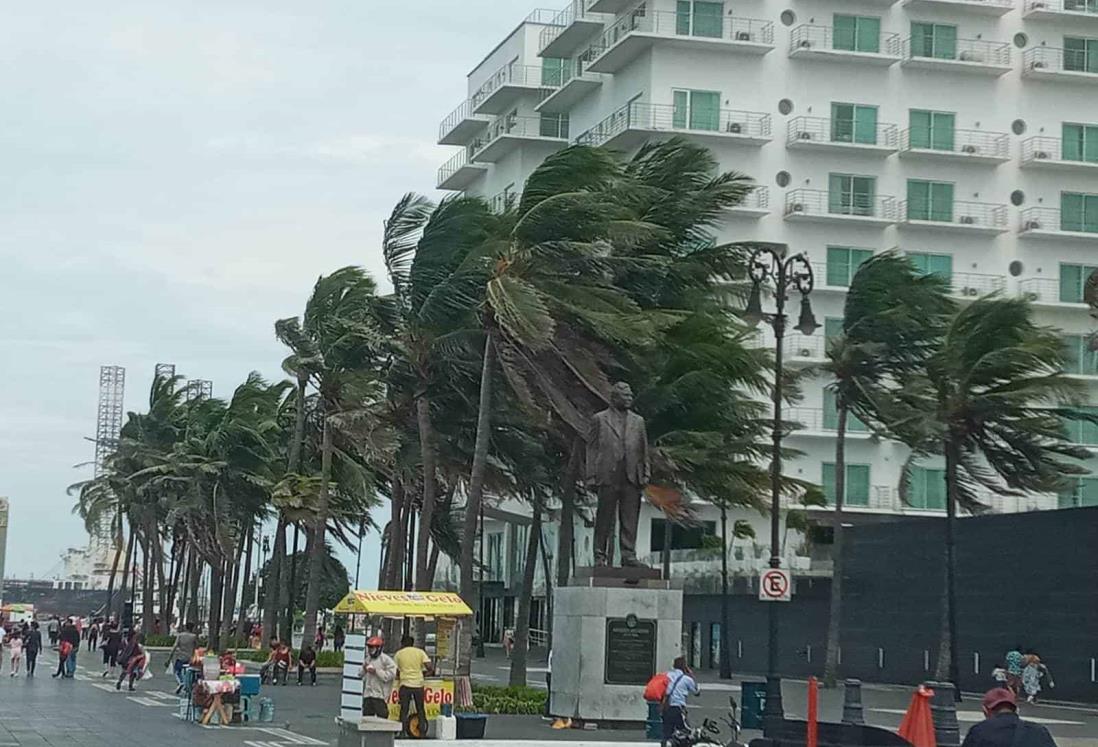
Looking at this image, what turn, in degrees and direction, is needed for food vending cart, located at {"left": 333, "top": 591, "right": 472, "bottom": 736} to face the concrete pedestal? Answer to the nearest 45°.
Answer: approximately 135° to its left

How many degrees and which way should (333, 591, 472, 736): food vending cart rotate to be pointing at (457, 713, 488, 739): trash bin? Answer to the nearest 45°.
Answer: approximately 90° to its left

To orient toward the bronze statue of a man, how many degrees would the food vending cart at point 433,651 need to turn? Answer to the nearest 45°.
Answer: approximately 135° to its left

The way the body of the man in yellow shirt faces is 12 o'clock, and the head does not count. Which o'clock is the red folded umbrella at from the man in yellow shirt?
The red folded umbrella is roughly at 4 o'clock from the man in yellow shirt.

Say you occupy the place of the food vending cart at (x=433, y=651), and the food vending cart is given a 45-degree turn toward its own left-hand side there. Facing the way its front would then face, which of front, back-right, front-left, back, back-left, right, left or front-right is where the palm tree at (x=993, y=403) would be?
left

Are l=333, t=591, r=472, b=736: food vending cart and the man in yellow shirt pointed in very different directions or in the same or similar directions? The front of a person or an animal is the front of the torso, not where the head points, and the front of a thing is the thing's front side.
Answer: very different directions

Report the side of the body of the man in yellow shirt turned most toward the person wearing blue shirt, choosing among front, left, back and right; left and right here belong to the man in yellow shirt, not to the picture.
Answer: right

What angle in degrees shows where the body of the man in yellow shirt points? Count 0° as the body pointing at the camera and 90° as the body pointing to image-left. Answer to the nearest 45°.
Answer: approximately 180°

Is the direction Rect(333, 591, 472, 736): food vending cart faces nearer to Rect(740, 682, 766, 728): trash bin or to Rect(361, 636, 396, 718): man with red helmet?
the man with red helmet
